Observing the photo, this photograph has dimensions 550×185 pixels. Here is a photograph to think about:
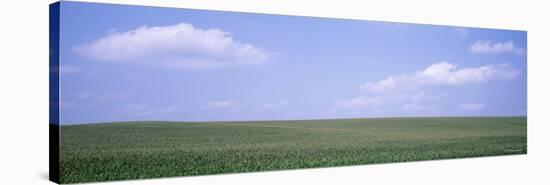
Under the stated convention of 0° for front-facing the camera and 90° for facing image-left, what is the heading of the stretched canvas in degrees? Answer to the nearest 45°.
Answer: approximately 315°
